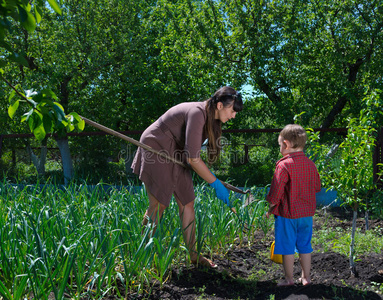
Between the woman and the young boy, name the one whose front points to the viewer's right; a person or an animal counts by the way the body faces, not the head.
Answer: the woman

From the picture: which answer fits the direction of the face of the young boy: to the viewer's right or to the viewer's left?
to the viewer's left

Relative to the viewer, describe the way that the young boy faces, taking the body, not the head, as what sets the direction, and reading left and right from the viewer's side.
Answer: facing away from the viewer and to the left of the viewer

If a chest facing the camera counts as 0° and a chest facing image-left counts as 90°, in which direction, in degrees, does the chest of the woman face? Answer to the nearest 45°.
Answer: approximately 270°

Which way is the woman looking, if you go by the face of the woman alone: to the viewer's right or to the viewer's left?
to the viewer's right

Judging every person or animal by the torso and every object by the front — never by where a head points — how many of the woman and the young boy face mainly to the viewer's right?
1
